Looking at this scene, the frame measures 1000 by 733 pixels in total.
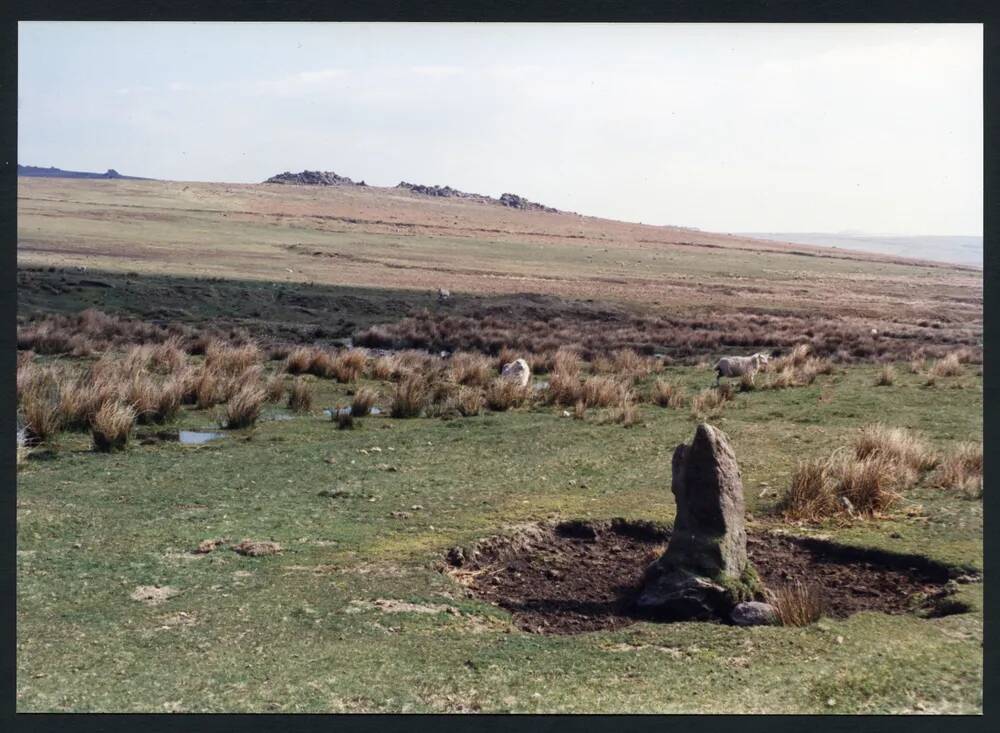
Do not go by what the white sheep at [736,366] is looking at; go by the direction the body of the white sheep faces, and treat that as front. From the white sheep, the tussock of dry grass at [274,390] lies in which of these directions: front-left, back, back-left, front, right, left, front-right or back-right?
back-right

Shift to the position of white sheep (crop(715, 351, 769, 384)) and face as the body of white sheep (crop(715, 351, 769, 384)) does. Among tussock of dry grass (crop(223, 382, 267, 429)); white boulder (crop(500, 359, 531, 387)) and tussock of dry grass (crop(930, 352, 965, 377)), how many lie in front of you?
1

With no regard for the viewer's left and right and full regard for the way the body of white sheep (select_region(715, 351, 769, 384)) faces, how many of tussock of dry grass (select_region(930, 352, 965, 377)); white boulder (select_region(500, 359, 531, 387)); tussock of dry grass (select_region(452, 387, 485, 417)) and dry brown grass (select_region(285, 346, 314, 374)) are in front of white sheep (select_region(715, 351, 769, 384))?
1

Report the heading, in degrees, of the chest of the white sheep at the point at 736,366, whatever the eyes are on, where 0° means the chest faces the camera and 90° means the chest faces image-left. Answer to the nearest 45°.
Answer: approximately 270°

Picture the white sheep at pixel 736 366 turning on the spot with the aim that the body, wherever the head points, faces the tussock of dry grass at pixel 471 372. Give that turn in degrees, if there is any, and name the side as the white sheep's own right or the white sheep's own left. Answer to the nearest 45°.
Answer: approximately 135° to the white sheep's own right

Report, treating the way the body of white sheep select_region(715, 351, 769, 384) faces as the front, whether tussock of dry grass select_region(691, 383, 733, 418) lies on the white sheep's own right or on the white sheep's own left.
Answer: on the white sheep's own right

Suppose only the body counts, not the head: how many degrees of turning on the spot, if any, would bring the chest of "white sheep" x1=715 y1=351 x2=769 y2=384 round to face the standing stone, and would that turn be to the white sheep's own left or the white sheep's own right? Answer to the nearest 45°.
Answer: approximately 90° to the white sheep's own right

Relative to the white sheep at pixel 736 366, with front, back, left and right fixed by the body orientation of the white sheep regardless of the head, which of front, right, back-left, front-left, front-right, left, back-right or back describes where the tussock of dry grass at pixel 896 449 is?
right

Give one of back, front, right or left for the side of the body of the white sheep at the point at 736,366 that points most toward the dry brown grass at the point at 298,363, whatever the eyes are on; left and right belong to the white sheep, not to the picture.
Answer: back

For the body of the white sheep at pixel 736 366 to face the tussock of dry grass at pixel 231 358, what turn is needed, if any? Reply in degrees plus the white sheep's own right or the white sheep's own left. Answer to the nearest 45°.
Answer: approximately 135° to the white sheep's own right

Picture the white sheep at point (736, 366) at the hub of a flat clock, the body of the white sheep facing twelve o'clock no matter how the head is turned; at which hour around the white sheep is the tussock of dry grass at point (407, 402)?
The tussock of dry grass is roughly at 4 o'clock from the white sheep.

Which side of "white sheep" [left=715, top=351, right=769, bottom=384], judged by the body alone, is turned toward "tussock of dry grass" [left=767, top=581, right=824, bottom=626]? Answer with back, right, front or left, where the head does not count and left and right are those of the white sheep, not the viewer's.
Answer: right

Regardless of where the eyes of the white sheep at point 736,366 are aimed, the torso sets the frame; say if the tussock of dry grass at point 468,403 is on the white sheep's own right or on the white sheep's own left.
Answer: on the white sheep's own right
